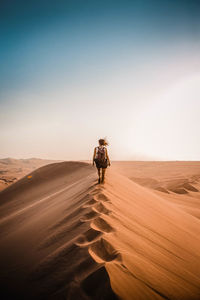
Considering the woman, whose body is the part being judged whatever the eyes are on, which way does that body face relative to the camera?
away from the camera
